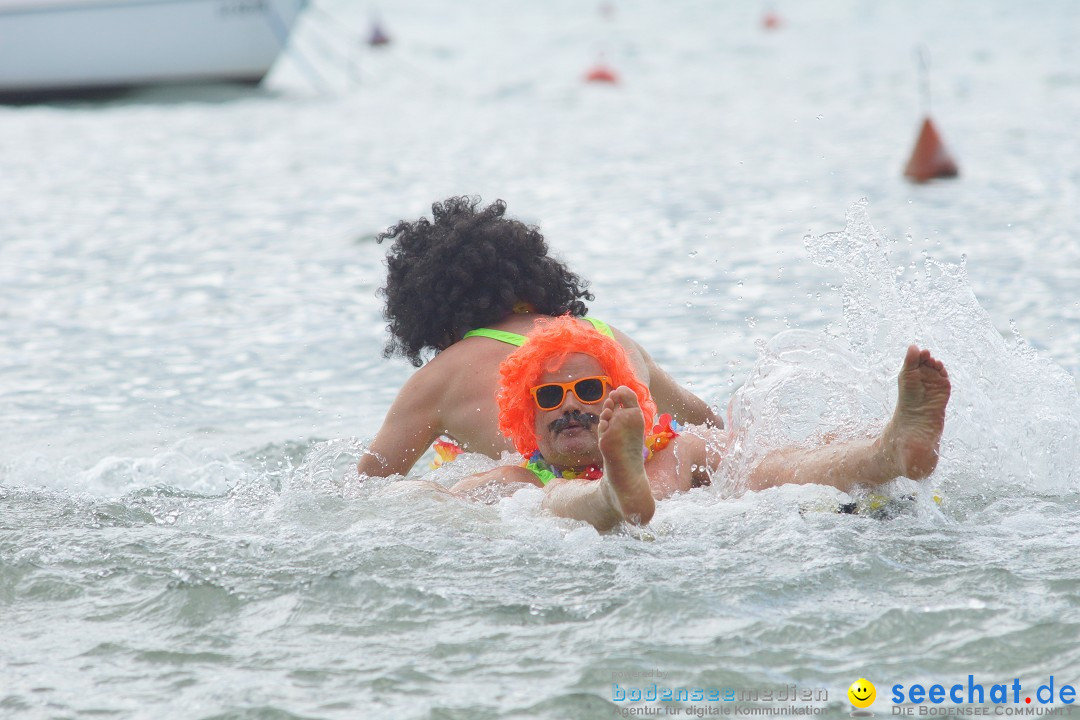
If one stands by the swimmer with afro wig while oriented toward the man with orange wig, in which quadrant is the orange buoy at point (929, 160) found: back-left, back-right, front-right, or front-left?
back-left

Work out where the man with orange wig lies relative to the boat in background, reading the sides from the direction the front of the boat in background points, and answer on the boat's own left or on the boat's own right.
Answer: on the boat's own right

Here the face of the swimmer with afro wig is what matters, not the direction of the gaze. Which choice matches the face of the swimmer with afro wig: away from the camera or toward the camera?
away from the camera

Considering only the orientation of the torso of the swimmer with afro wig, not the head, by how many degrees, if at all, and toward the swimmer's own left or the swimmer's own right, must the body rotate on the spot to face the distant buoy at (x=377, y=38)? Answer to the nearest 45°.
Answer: approximately 45° to the swimmer's own right

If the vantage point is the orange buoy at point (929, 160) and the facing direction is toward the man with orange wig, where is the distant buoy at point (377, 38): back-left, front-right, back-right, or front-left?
back-right

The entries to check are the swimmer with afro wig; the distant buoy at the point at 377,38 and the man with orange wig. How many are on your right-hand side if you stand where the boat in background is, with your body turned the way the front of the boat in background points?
2

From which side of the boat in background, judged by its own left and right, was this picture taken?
right

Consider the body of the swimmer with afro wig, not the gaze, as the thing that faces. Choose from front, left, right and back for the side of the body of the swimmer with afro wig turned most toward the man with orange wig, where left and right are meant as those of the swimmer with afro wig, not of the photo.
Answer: back

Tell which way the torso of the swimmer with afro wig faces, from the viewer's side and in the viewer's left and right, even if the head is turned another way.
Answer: facing away from the viewer and to the left of the viewer

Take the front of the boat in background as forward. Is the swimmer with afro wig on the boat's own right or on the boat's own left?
on the boat's own right
